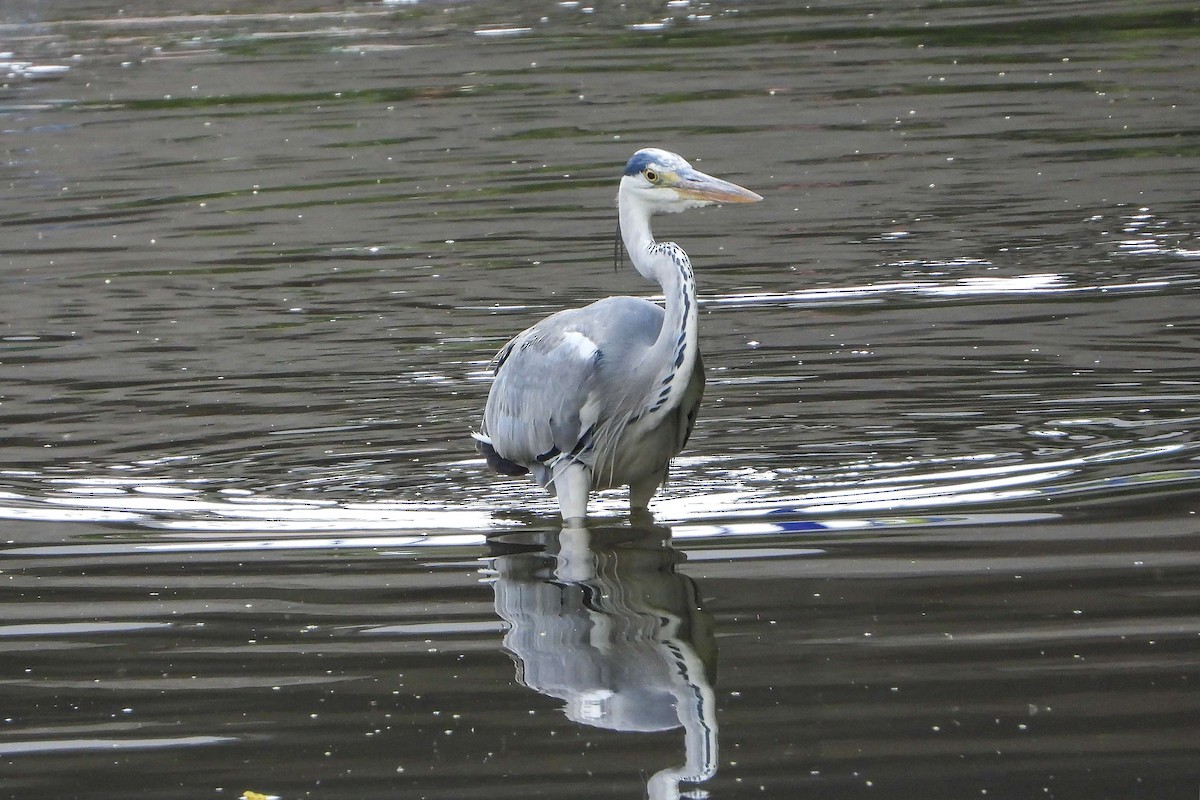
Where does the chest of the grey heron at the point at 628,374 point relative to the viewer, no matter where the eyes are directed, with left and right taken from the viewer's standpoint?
facing the viewer and to the right of the viewer
